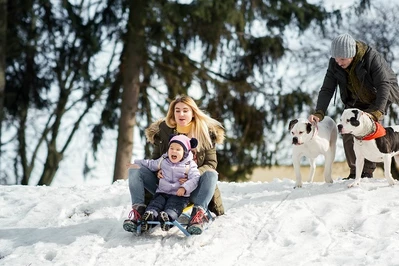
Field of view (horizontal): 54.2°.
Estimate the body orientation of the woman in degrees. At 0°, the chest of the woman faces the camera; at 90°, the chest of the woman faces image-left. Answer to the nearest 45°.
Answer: approximately 0°

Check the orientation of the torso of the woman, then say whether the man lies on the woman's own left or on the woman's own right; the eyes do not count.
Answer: on the woman's own left

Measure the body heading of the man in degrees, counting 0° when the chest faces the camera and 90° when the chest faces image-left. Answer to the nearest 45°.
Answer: approximately 45°

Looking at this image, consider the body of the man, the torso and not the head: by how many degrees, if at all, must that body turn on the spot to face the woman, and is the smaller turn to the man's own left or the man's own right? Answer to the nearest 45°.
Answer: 0° — they already face them

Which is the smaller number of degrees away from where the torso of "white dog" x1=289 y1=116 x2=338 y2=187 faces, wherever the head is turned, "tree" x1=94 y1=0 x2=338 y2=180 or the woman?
the woman

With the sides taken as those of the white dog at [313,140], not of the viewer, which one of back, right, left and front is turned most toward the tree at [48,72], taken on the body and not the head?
right
